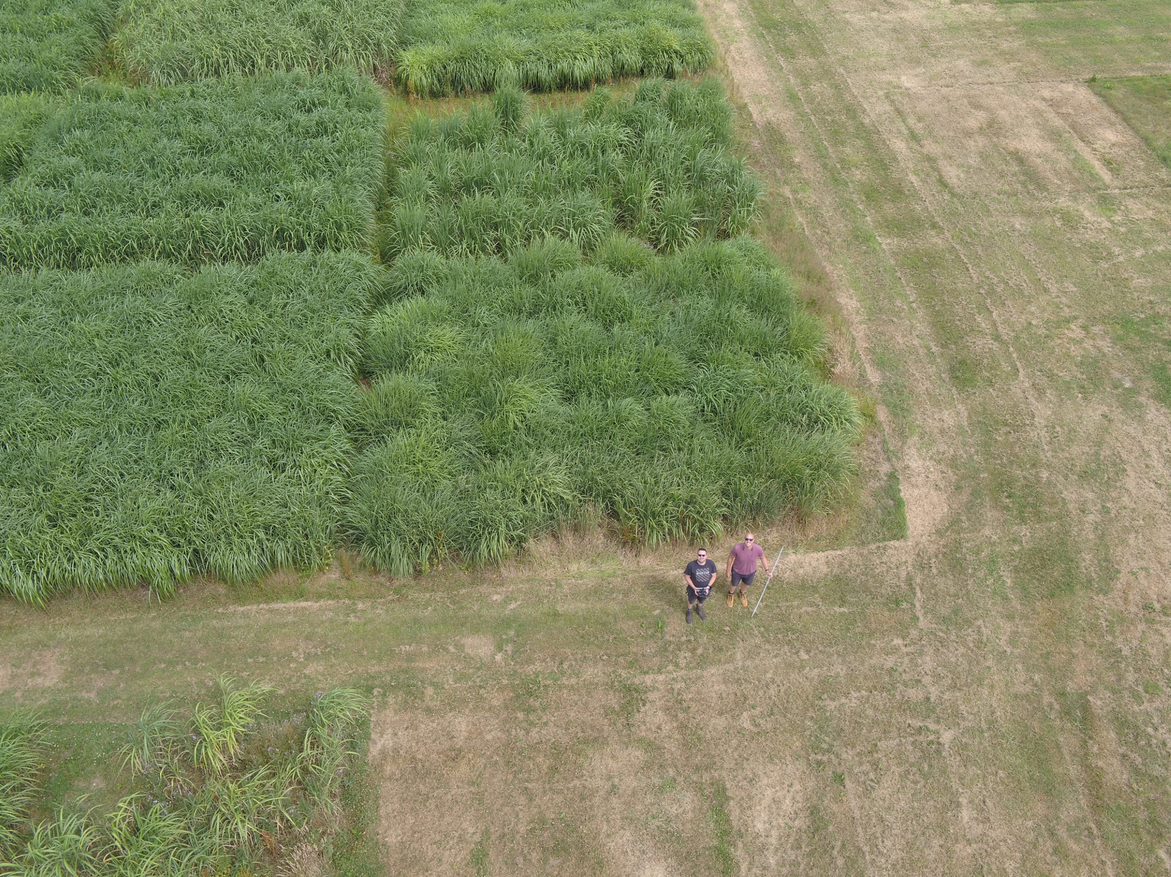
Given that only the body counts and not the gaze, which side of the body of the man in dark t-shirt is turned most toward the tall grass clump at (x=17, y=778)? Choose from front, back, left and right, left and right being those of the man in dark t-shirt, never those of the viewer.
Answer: right

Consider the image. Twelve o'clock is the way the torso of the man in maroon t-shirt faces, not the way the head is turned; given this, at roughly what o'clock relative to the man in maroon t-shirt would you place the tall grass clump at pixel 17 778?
The tall grass clump is roughly at 2 o'clock from the man in maroon t-shirt.

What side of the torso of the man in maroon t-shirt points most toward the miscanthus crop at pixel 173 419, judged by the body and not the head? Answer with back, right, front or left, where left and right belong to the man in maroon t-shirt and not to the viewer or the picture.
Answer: right

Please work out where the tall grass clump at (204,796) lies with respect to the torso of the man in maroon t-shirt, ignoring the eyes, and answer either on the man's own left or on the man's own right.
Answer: on the man's own right

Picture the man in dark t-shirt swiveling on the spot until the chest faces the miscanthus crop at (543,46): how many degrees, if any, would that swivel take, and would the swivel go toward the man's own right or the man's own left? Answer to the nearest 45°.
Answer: approximately 180°

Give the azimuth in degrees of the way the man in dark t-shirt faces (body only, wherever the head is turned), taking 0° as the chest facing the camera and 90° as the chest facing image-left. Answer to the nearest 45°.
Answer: approximately 0°

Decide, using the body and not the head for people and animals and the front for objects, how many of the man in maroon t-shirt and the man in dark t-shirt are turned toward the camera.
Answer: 2

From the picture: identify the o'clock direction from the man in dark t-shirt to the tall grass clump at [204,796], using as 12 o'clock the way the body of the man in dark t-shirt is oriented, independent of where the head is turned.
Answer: The tall grass clump is roughly at 2 o'clock from the man in dark t-shirt.

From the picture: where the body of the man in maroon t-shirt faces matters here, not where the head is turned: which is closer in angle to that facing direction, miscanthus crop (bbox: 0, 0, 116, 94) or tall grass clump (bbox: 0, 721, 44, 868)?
the tall grass clump

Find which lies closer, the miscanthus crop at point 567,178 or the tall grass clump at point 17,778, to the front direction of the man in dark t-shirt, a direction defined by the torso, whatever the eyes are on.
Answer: the tall grass clump

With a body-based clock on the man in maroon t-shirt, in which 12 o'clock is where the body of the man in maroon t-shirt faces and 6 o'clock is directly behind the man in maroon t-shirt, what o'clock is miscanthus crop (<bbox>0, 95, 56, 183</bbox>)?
The miscanthus crop is roughly at 4 o'clock from the man in maroon t-shirt.
